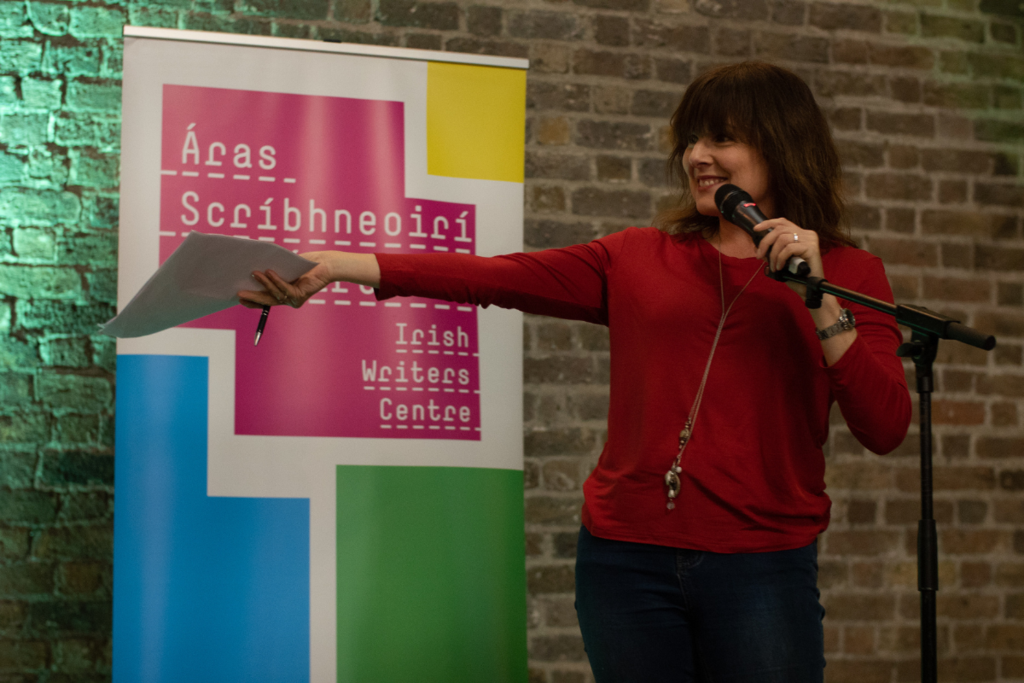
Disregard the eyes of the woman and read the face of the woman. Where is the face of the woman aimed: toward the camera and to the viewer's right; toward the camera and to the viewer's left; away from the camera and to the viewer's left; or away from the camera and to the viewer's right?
toward the camera and to the viewer's left

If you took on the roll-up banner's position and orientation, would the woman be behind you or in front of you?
in front

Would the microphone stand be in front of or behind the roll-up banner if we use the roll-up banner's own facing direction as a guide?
in front

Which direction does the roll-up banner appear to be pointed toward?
toward the camera
